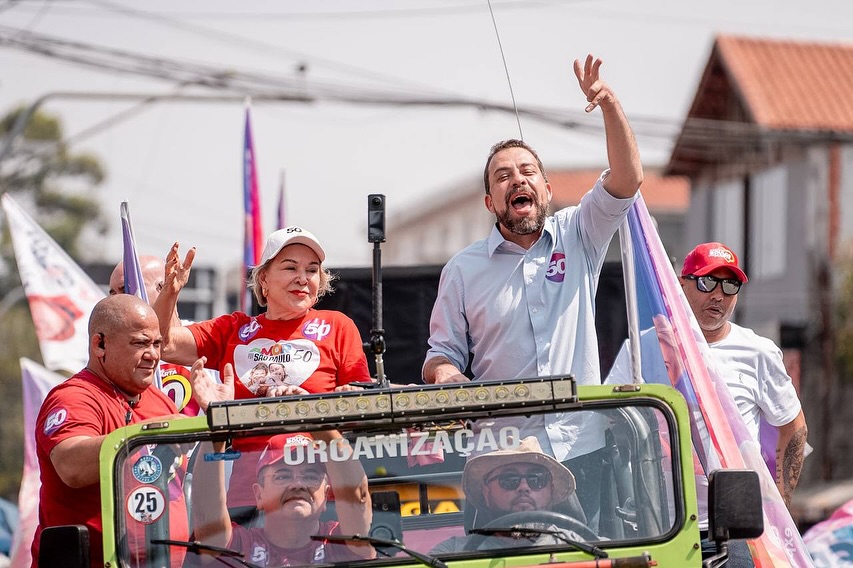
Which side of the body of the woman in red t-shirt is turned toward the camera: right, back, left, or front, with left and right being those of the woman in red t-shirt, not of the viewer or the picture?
front

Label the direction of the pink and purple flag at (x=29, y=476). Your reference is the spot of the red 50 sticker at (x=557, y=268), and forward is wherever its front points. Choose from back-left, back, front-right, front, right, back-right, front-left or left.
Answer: back-right

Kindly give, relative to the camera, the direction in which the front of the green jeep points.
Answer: facing the viewer

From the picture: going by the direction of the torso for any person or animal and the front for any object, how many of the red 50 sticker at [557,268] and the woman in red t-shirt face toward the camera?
2

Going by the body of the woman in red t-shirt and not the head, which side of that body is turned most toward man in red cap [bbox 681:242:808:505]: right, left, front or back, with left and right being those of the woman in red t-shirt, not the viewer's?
left

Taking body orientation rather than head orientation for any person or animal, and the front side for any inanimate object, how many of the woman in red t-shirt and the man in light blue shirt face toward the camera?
2

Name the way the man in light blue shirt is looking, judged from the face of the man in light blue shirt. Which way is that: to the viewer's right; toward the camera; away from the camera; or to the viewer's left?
toward the camera

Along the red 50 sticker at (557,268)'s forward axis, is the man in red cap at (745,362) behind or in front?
behind

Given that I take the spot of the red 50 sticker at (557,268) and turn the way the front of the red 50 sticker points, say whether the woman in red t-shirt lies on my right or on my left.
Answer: on my right
